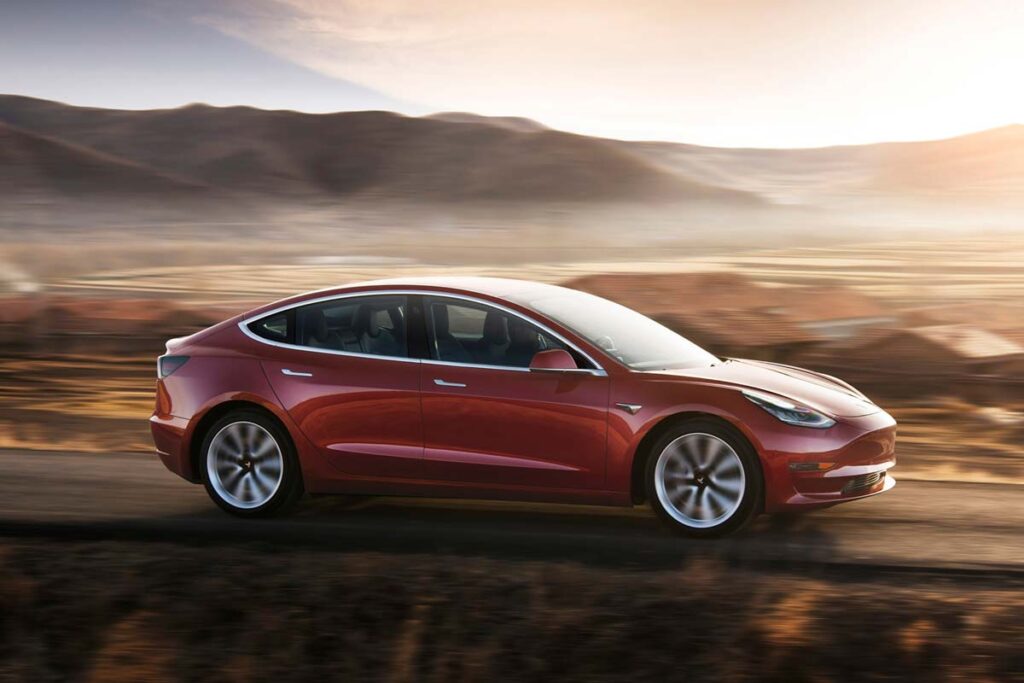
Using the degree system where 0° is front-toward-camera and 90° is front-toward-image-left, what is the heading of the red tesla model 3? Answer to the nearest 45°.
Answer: approximately 270°
